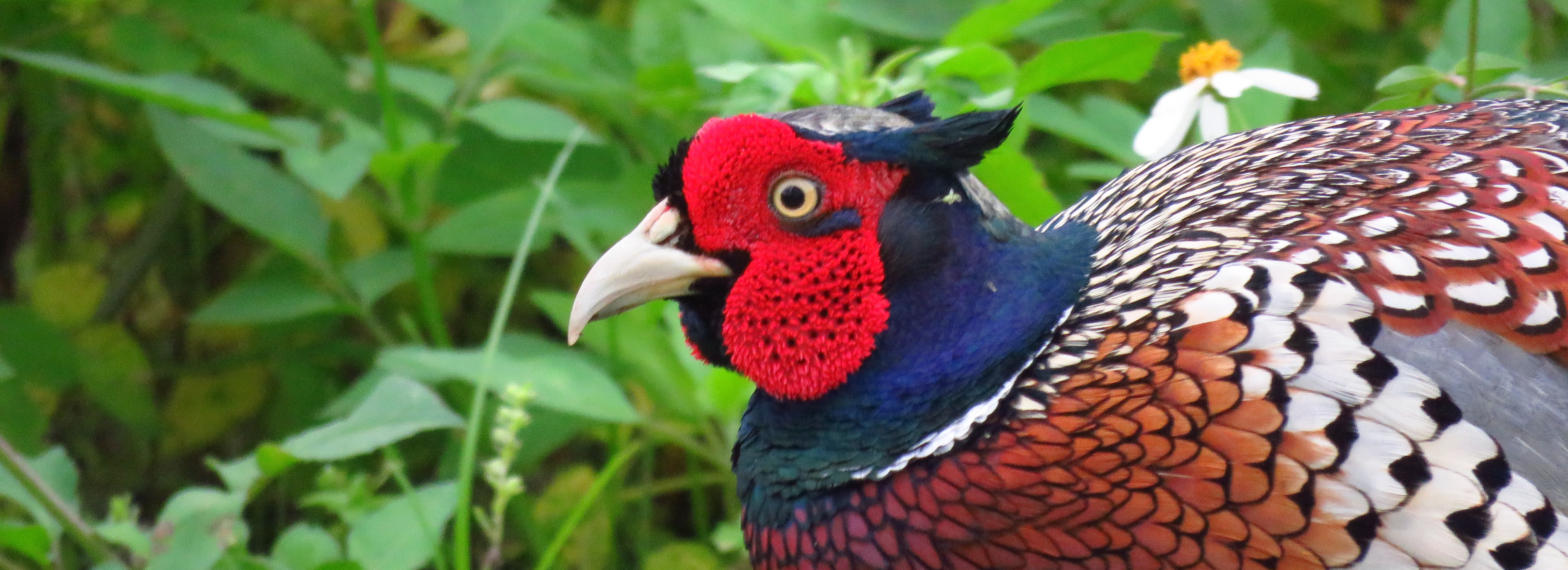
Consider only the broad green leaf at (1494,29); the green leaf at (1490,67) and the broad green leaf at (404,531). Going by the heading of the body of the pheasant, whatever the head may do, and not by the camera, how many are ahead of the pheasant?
1

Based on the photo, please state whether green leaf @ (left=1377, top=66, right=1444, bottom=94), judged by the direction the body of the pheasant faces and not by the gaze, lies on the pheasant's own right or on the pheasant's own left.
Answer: on the pheasant's own right

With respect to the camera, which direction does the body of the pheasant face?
to the viewer's left

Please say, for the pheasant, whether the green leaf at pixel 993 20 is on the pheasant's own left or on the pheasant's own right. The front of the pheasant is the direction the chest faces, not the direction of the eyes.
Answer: on the pheasant's own right

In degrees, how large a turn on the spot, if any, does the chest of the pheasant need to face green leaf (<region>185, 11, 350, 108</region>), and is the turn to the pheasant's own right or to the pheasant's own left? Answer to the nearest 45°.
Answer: approximately 45° to the pheasant's own right

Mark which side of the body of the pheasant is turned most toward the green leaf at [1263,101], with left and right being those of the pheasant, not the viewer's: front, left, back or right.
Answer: right

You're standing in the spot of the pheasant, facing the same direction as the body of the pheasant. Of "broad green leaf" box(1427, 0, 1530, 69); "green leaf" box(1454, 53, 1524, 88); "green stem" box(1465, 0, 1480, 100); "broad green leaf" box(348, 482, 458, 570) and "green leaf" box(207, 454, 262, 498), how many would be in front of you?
2

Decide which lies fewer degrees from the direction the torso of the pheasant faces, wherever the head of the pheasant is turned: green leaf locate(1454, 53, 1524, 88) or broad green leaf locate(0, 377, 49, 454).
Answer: the broad green leaf

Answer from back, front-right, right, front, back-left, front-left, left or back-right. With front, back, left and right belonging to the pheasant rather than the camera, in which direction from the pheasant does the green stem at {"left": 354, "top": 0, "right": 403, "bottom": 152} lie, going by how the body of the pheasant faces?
front-right

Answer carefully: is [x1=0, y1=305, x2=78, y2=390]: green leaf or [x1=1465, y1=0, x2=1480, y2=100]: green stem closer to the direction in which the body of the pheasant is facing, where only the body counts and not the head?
the green leaf

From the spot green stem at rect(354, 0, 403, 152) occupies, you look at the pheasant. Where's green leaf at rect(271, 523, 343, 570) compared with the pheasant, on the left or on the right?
right

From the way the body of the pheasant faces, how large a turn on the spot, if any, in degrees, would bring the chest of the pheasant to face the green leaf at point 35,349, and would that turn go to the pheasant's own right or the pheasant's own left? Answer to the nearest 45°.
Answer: approximately 45° to the pheasant's own right

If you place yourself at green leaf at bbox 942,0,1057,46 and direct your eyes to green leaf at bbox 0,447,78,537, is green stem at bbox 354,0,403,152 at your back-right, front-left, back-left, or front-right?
front-right

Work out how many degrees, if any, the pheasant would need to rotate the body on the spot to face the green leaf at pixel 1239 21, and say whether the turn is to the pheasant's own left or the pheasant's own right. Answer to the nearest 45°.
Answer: approximately 90° to the pheasant's own right

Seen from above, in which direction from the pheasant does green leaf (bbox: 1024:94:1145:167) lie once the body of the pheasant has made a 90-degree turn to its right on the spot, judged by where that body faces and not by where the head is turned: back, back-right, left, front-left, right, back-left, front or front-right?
front

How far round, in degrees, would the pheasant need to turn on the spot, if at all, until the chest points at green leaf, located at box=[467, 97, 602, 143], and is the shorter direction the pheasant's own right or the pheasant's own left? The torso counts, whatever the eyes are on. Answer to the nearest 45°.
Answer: approximately 45° to the pheasant's own right

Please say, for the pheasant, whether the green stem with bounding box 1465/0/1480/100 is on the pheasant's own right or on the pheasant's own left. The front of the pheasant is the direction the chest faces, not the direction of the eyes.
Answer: on the pheasant's own right

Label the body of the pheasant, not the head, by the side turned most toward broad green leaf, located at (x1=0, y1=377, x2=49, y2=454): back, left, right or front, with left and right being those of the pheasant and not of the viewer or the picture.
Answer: front

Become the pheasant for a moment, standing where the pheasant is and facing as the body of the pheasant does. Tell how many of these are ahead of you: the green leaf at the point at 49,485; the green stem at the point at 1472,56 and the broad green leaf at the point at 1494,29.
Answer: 1

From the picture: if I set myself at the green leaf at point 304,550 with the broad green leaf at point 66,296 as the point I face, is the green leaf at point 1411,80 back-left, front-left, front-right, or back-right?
back-right
